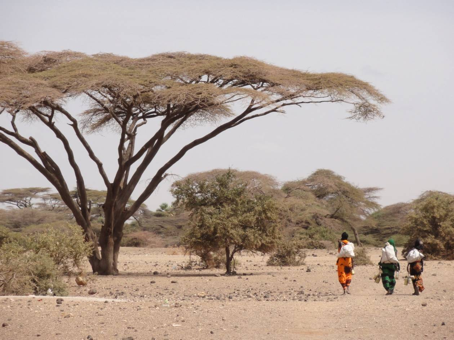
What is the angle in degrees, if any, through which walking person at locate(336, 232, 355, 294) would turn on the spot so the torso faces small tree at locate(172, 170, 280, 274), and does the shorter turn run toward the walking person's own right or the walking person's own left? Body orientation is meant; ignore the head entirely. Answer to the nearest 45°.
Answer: approximately 45° to the walking person's own left

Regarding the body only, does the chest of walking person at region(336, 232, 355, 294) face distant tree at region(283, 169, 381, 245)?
yes

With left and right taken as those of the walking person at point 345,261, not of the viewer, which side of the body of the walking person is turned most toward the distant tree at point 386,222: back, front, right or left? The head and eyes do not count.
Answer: front

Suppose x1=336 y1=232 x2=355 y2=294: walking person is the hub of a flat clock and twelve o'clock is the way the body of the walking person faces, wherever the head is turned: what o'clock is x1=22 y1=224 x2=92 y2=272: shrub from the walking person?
The shrub is roughly at 9 o'clock from the walking person.

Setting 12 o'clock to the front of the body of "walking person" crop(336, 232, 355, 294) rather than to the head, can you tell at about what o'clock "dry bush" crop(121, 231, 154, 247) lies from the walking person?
The dry bush is roughly at 11 o'clock from the walking person.

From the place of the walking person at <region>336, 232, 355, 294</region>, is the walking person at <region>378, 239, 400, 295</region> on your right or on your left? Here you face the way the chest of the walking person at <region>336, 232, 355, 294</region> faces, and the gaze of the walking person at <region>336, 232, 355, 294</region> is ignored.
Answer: on your right

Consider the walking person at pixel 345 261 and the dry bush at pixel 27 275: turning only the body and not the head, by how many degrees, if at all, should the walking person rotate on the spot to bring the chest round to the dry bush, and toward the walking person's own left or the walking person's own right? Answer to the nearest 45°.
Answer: approximately 90° to the walking person's own left

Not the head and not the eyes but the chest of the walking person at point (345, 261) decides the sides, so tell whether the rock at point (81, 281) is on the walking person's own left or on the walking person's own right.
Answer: on the walking person's own left

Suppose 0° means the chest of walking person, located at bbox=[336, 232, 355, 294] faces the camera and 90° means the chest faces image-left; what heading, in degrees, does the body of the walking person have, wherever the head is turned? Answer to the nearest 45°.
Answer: approximately 180°

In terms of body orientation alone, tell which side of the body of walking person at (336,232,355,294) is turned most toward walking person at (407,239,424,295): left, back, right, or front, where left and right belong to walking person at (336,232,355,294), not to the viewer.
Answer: right

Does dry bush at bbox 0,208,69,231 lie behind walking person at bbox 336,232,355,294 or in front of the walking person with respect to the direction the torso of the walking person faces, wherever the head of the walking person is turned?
in front
